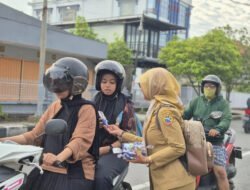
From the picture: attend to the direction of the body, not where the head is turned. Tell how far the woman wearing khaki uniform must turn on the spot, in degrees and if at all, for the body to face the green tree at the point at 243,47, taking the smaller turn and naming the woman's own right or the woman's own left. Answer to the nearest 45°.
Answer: approximately 90° to the woman's own right

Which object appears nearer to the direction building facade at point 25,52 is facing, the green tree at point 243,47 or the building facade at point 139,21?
the green tree

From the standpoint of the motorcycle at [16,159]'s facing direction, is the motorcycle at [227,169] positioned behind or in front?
behind

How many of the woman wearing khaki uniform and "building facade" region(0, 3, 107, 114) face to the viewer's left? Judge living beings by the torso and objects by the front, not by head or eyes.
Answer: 1

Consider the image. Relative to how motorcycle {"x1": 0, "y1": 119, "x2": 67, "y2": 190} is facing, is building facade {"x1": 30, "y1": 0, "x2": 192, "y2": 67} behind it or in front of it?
behind

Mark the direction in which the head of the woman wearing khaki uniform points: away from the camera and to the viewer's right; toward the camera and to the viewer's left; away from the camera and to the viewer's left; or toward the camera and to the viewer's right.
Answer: away from the camera and to the viewer's left

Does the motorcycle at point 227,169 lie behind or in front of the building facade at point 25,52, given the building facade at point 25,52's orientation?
in front

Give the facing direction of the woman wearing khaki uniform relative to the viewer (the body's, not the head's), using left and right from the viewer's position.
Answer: facing to the left of the viewer

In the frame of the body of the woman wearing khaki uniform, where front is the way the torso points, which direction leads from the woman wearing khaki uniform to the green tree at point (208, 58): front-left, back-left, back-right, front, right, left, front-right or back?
right

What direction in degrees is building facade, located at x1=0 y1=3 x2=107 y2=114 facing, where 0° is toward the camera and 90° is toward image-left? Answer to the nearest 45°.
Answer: approximately 315°

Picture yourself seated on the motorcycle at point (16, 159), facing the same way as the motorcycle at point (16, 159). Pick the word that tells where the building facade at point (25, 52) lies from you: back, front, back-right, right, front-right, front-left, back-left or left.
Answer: back-right

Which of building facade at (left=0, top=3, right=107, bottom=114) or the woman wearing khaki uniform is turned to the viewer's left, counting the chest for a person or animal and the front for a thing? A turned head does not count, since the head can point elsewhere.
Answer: the woman wearing khaki uniform

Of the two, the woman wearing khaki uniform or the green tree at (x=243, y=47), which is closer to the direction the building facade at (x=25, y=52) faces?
the woman wearing khaki uniform

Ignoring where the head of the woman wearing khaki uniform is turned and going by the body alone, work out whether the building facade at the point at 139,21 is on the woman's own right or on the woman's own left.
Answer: on the woman's own right

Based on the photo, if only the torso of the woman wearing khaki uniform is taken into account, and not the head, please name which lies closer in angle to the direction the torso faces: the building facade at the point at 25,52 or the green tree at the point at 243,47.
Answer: the building facade
